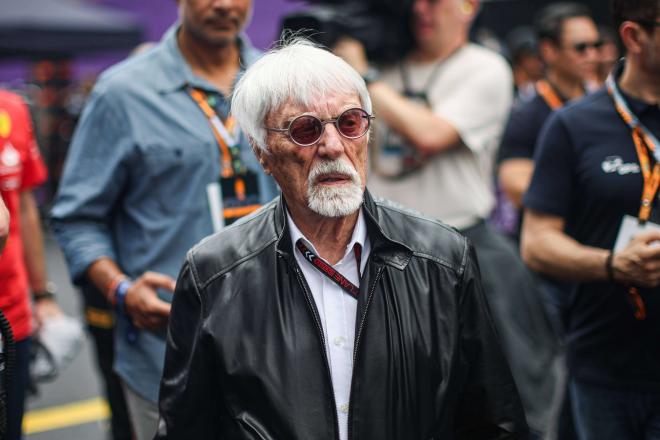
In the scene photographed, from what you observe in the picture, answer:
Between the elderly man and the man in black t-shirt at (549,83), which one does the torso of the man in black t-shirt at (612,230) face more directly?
the elderly man

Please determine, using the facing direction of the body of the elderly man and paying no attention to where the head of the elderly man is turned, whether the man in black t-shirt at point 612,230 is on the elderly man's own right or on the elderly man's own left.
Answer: on the elderly man's own left

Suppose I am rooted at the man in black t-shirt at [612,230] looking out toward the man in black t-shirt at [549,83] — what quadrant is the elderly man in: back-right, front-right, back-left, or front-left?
back-left

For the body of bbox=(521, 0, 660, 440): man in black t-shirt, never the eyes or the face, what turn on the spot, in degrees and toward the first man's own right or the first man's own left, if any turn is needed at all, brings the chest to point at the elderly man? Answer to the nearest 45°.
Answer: approximately 90° to the first man's own right

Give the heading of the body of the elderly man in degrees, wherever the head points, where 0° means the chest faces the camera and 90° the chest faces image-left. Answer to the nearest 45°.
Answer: approximately 0°
